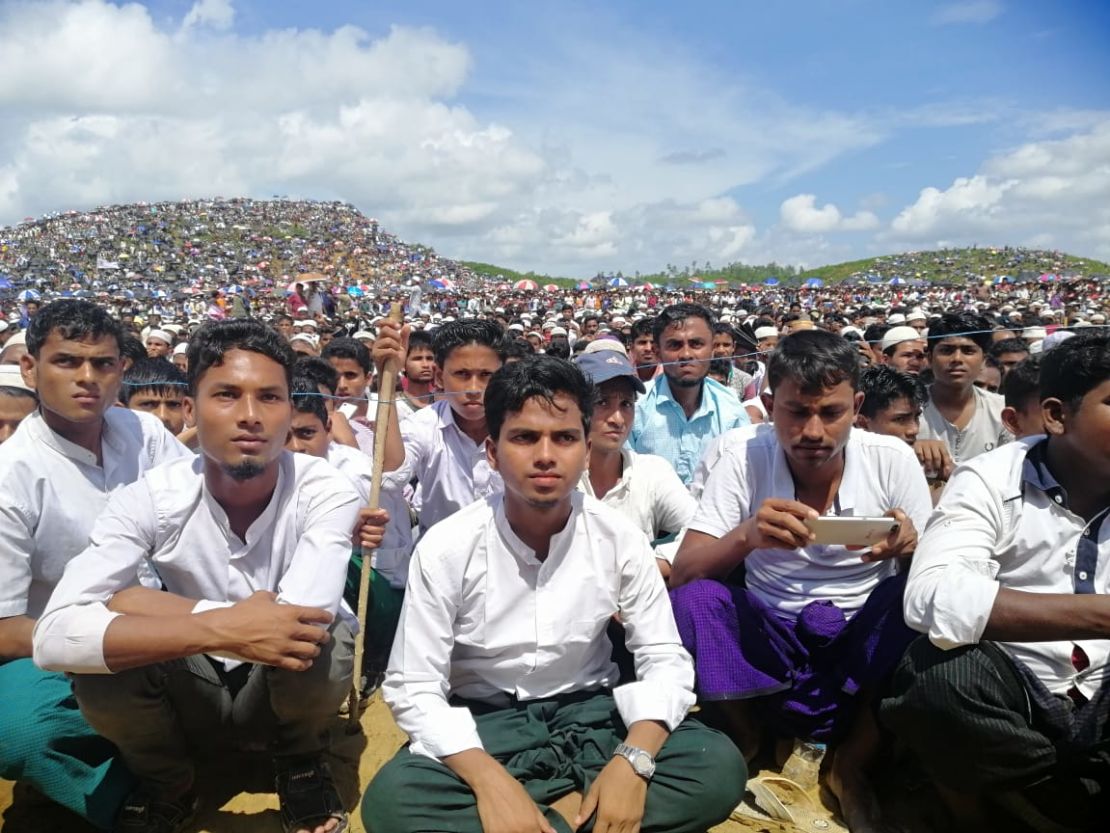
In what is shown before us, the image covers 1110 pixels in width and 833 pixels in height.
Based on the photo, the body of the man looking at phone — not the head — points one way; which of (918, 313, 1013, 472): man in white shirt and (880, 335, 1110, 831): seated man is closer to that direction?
the seated man

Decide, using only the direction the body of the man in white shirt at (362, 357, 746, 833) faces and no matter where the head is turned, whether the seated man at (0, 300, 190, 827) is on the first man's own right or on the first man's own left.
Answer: on the first man's own right

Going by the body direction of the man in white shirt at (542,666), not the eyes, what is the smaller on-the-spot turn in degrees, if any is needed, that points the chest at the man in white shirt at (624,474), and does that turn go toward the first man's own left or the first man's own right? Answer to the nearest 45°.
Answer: approximately 180°

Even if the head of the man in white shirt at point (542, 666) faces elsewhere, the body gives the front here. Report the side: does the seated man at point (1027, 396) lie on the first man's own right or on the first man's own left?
on the first man's own left

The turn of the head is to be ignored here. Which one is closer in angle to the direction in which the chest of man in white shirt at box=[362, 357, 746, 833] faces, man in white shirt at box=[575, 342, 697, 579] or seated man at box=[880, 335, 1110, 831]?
the seated man

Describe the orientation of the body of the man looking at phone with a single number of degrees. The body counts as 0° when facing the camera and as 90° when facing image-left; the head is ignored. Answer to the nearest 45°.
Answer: approximately 0°
